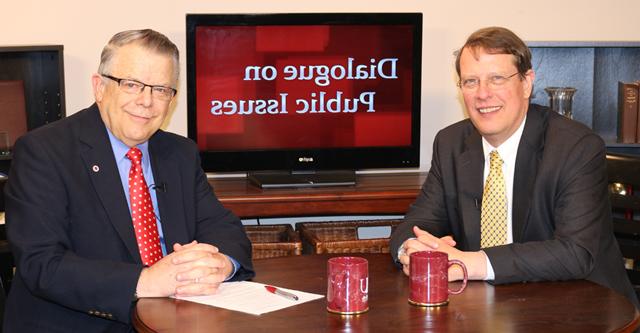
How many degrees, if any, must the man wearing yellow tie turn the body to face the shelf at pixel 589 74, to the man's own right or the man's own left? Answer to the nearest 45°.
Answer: approximately 135° to the man's own right

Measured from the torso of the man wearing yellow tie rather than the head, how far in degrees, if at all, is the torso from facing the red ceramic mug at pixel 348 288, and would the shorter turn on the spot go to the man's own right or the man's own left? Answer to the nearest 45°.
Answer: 0° — they already face it

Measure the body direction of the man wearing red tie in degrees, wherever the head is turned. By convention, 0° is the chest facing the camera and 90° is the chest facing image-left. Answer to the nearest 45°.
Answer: approximately 315°

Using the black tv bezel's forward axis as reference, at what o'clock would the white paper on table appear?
The white paper on table is roughly at 12 o'clock from the black tv bezel.

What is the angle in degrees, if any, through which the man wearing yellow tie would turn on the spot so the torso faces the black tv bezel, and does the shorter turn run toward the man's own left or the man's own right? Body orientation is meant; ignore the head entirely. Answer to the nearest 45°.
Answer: approximately 90° to the man's own right

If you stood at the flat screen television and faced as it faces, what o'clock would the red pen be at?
The red pen is roughly at 12 o'clock from the flat screen television.

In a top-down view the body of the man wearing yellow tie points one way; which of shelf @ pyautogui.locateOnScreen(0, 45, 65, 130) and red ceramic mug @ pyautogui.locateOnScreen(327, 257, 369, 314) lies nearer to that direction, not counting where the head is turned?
the red ceramic mug

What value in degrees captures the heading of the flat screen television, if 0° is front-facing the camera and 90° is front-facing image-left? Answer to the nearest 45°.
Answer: approximately 0°

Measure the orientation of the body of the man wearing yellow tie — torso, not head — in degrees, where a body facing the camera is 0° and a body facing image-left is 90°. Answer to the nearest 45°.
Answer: approximately 45°
